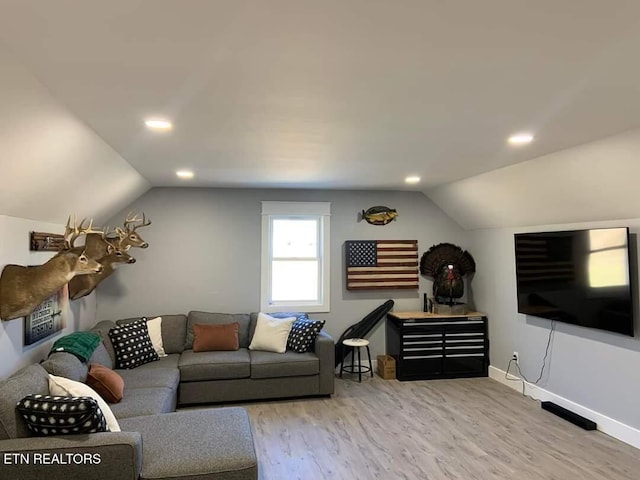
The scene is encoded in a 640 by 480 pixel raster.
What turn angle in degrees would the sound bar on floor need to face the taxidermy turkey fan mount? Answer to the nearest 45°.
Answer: approximately 90° to its right

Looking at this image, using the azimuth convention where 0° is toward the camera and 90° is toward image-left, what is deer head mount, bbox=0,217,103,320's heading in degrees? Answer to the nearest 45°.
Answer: approximately 270°

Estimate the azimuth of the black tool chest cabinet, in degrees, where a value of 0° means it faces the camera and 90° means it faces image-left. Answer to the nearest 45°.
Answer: approximately 0°

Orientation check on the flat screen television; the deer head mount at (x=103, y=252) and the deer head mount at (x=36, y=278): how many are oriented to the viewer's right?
2

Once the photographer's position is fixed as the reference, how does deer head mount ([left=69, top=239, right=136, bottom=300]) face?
facing to the right of the viewer

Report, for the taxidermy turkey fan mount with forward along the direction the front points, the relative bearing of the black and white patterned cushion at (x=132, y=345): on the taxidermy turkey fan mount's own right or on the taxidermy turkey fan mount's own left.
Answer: on the taxidermy turkey fan mount's own right

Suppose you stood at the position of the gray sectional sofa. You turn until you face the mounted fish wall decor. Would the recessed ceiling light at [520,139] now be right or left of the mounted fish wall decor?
right
